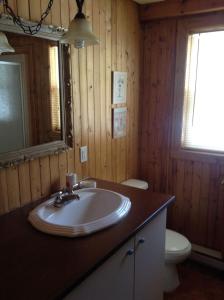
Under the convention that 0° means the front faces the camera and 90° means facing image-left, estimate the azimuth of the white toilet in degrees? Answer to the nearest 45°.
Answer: approximately 315°

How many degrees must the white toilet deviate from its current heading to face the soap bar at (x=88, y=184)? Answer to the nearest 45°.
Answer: approximately 90° to its right

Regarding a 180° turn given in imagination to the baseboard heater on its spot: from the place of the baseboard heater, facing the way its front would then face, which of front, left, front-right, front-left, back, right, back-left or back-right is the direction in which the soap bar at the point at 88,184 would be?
back

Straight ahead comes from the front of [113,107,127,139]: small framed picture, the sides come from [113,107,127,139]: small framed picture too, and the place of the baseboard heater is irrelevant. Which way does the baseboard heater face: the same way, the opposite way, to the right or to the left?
to the right

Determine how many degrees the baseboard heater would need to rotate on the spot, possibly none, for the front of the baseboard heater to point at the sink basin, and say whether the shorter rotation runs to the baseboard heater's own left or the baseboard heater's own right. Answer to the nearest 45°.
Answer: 0° — it already faces it

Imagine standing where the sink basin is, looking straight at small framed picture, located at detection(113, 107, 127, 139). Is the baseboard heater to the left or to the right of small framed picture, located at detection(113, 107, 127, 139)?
right

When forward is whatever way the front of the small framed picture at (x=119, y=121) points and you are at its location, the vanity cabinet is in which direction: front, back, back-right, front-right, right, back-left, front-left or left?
front-right

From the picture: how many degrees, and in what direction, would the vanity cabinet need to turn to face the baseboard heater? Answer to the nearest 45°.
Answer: approximately 90° to its left

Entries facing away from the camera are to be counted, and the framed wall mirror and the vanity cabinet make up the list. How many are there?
0

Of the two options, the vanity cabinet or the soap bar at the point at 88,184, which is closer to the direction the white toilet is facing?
the vanity cabinet

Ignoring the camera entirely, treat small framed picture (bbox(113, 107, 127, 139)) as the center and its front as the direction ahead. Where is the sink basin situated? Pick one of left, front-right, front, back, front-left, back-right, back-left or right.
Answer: front-right

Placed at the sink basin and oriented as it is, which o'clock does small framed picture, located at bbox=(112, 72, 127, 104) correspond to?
The small framed picture is roughly at 8 o'clock from the sink basin.
